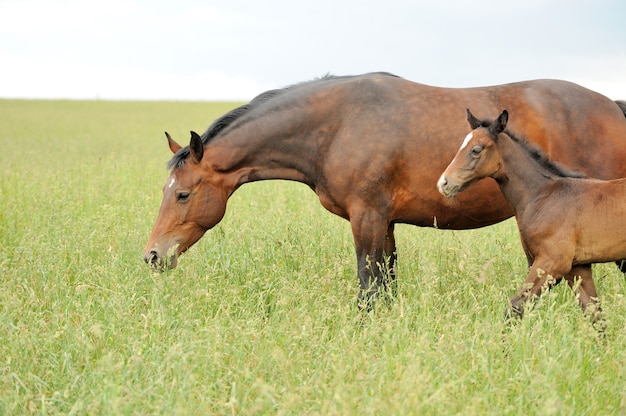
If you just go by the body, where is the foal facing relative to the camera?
to the viewer's left

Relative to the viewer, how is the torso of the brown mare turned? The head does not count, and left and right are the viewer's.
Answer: facing to the left of the viewer

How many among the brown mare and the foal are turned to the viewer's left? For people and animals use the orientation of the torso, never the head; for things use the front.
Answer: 2

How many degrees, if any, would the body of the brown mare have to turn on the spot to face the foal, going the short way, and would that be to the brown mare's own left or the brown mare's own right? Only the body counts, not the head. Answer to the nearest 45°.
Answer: approximately 135° to the brown mare's own left
